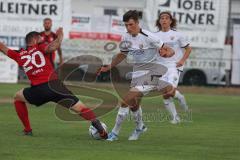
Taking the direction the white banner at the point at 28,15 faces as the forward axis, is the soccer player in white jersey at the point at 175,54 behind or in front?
in front

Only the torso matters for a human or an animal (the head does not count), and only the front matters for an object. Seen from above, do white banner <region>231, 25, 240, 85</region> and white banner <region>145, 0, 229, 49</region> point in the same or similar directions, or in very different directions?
same or similar directions

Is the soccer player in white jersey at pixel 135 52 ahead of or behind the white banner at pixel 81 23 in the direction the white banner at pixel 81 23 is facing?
ahead

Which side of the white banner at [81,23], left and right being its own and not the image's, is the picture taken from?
front

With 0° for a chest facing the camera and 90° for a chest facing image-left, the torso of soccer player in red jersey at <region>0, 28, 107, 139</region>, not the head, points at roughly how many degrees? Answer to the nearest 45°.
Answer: approximately 180°

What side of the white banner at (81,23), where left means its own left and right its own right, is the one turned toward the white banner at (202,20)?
left

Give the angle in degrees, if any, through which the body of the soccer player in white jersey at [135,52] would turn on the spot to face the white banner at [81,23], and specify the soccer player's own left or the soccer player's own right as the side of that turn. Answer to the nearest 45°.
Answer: approximately 135° to the soccer player's own right

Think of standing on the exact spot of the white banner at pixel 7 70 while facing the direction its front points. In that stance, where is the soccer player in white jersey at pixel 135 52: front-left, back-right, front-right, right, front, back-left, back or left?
front

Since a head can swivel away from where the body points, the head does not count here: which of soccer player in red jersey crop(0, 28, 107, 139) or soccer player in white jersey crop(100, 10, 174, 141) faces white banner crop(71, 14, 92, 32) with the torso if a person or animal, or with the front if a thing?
the soccer player in red jersey

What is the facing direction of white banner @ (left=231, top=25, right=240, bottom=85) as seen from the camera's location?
facing the viewer

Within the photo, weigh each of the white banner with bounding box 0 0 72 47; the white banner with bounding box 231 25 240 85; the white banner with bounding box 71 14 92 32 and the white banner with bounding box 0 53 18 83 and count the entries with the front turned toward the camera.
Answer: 4

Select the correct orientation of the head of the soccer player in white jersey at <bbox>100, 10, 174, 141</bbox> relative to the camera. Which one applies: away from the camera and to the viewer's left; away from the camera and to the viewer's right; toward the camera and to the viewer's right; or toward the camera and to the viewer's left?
toward the camera and to the viewer's left
